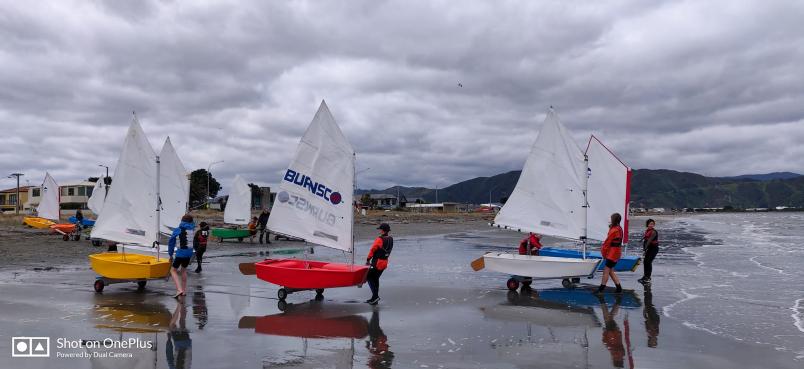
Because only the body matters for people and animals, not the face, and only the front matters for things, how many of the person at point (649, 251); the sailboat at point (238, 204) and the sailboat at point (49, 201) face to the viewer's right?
2

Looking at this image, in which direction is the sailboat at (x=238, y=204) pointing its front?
to the viewer's right

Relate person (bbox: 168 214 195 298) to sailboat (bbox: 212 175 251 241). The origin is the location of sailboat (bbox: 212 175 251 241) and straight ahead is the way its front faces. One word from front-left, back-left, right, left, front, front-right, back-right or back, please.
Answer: right

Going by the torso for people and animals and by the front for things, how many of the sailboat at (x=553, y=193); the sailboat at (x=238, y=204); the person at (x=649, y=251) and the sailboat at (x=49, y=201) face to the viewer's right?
3

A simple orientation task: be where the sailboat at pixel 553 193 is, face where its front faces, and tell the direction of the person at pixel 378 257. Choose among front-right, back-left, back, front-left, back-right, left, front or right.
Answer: back-right

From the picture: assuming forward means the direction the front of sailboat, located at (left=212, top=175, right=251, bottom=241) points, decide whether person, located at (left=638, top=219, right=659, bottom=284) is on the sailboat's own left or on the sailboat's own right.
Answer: on the sailboat's own right

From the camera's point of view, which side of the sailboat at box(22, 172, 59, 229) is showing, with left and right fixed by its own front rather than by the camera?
right

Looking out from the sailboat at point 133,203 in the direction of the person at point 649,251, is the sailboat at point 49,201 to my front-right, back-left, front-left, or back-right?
back-left

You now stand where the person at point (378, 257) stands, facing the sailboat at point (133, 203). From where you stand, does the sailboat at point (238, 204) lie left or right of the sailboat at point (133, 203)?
right

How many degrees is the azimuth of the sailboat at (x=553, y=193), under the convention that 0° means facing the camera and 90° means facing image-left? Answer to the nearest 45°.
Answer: approximately 270°
